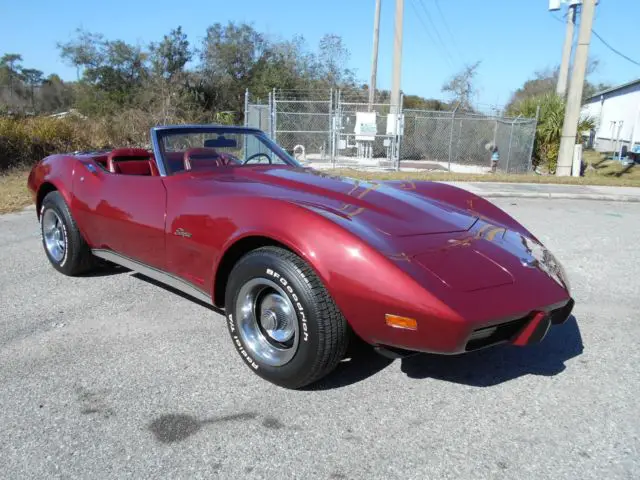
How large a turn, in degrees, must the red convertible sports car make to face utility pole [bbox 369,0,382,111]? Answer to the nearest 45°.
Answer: approximately 135° to its left

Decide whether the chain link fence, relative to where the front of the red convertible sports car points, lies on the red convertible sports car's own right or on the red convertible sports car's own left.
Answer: on the red convertible sports car's own left

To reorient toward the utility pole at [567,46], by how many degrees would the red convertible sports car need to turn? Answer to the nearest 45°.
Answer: approximately 90° to its left

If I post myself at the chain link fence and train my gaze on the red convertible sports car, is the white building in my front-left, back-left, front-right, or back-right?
back-left

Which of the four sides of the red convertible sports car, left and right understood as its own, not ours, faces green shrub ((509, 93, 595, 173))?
left

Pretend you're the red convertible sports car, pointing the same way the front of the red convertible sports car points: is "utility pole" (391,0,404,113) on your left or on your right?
on your left

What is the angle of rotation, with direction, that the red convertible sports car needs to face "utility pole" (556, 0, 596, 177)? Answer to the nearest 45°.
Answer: approximately 90° to its left

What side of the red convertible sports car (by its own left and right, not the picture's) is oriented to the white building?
left

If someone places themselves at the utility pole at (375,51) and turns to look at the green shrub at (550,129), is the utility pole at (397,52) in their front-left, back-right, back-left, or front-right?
front-right

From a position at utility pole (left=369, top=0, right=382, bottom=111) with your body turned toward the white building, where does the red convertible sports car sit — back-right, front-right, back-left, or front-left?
back-right
